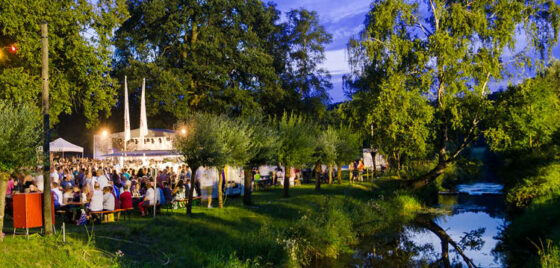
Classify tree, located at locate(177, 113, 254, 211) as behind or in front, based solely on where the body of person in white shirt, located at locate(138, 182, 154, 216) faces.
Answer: behind
